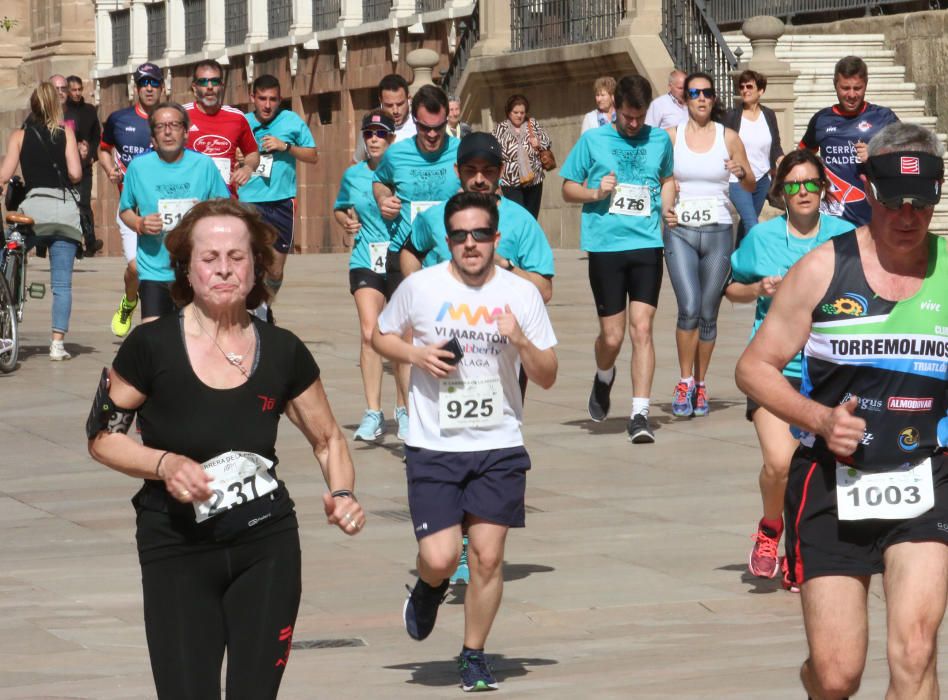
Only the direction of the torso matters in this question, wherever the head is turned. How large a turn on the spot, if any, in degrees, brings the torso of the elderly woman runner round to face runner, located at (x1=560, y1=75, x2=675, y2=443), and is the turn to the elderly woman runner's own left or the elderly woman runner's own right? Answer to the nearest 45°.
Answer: approximately 180°

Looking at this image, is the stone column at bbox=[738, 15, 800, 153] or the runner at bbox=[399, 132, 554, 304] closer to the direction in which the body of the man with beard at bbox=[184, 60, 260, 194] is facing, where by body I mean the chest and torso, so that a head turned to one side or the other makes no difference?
the runner

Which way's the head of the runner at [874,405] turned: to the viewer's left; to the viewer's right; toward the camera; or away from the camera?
toward the camera

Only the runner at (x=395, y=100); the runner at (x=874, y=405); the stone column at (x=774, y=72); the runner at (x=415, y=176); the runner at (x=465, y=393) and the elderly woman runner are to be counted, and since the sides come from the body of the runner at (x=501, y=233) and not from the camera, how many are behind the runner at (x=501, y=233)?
3

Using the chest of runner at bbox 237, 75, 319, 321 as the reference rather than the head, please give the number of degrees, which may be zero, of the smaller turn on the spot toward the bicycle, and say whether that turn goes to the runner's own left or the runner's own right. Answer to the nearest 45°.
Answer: approximately 90° to the runner's own right

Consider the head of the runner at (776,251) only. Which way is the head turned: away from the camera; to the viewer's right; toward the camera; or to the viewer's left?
toward the camera

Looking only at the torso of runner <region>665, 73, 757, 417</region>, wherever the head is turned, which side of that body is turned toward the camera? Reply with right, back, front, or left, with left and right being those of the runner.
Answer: front

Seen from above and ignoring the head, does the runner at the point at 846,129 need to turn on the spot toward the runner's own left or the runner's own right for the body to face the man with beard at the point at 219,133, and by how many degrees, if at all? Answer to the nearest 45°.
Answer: approximately 90° to the runner's own right

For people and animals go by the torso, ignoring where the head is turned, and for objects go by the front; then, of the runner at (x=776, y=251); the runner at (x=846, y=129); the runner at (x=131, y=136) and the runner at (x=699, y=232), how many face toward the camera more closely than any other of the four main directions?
4

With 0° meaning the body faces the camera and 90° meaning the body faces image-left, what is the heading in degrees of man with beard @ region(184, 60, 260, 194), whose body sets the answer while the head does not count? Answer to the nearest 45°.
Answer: approximately 0°

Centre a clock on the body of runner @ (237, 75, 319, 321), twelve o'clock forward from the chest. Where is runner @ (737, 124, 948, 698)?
runner @ (737, 124, 948, 698) is roughly at 10 o'clock from runner @ (237, 75, 319, 321).

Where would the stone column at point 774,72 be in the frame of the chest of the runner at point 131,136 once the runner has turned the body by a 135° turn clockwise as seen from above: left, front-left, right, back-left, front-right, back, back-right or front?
right

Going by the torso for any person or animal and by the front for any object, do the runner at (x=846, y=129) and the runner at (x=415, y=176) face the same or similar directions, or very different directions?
same or similar directions

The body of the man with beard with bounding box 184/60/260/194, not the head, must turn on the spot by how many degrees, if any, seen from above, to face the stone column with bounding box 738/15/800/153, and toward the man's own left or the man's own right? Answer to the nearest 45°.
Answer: approximately 135° to the man's own left

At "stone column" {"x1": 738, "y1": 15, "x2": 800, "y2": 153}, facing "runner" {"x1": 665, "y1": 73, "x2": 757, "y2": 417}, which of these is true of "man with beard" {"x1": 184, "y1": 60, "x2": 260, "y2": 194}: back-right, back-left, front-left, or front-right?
front-right

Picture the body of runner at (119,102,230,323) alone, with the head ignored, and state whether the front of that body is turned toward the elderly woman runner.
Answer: yes

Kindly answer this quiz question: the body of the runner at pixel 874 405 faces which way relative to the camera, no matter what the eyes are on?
toward the camera

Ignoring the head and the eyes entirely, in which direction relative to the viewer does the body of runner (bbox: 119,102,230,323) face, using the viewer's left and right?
facing the viewer
